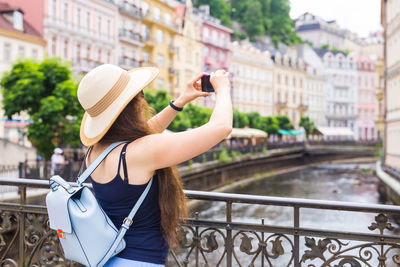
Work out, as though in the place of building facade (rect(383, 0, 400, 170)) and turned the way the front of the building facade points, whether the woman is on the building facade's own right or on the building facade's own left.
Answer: on the building facade's own left

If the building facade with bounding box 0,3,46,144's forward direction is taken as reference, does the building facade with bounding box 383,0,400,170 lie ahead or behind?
ahead

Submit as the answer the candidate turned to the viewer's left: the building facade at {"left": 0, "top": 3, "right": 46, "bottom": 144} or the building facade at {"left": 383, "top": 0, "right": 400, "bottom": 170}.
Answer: the building facade at {"left": 383, "top": 0, "right": 400, "bottom": 170}

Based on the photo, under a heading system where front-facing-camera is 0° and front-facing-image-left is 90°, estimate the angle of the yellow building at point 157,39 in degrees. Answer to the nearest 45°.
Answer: approximately 315°

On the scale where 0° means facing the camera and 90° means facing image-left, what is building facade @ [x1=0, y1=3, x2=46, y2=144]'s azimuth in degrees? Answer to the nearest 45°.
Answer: approximately 315°

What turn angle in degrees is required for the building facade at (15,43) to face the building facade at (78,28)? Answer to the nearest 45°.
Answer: approximately 90° to its left

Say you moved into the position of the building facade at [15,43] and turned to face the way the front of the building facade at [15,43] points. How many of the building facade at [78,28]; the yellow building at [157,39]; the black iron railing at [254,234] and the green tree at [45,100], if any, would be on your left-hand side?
2

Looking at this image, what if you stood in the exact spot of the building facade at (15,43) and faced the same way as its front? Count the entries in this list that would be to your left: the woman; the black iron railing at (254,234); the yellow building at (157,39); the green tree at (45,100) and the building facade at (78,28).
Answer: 2

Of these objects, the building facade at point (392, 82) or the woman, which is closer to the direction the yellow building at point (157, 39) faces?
the building facade

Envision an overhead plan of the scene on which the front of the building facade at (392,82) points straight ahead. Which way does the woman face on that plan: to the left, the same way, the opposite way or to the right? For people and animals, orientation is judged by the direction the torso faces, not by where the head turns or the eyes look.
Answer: to the right

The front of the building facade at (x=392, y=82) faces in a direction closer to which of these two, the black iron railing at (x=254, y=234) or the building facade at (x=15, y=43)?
the building facade

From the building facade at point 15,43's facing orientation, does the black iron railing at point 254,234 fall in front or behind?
in front

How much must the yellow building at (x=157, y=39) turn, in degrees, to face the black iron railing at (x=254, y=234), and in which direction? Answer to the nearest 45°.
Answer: approximately 45° to its right

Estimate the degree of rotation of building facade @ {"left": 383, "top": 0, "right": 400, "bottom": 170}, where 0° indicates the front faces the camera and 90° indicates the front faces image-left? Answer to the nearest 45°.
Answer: approximately 90°

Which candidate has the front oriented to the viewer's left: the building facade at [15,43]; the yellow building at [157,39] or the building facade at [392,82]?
the building facade at [392,82]

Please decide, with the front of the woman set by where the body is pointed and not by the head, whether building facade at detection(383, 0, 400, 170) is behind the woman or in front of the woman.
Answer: in front

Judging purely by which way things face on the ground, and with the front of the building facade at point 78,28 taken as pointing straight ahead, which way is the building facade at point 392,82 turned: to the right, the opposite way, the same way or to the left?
the opposite way
